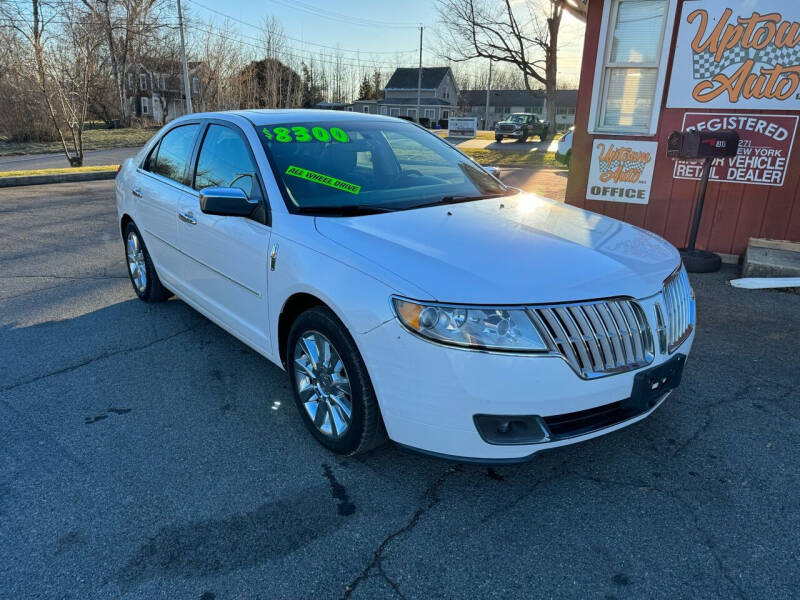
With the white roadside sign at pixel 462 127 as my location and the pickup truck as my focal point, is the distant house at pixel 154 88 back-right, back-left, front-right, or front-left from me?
back-left

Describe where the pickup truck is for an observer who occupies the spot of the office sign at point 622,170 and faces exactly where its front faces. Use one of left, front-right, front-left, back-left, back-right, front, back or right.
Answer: back

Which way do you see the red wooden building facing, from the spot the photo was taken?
facing the viewer

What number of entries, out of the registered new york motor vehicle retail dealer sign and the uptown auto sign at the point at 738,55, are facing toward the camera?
2

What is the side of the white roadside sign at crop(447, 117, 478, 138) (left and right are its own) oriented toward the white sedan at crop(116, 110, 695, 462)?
front

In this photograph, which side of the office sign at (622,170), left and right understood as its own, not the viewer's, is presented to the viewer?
front

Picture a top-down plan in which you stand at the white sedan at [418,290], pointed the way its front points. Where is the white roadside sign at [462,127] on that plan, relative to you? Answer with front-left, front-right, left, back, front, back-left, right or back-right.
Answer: back-left

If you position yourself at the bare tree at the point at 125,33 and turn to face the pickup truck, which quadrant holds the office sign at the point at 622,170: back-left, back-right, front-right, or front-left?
front-right

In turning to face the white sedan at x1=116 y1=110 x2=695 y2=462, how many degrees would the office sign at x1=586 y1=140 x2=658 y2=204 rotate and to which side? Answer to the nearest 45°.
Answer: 0° — it already faces it

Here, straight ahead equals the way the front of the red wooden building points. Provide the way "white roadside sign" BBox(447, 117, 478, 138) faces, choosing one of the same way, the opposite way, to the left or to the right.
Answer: the same way

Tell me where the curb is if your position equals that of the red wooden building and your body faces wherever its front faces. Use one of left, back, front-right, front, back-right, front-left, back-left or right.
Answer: right

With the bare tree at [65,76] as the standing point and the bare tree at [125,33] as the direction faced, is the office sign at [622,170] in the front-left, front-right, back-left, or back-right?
back-right

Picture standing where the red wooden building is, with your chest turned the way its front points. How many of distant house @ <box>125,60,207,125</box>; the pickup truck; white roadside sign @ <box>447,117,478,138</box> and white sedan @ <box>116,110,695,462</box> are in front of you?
1

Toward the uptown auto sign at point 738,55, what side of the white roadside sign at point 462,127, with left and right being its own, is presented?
front

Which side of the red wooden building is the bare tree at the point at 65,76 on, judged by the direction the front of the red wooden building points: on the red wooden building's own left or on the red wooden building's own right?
on the red wooden building's own right

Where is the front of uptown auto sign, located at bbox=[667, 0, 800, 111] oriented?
toward the camera

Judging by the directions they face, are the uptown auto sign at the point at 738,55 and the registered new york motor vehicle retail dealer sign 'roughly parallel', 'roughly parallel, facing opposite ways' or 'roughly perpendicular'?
roughly parallel
